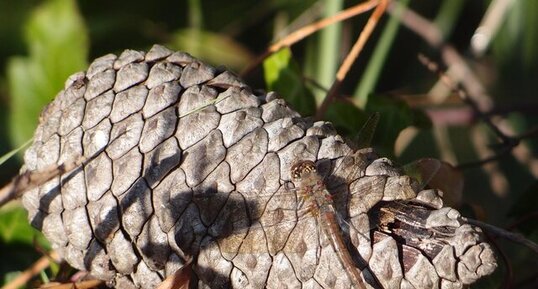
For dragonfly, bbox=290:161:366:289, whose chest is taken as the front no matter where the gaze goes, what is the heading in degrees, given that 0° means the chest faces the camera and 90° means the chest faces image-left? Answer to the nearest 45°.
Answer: approximately 135°

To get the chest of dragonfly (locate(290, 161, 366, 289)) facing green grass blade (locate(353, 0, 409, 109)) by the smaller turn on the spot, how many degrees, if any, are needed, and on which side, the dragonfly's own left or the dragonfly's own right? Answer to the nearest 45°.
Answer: approximately 45° to the dragonfly's own right
